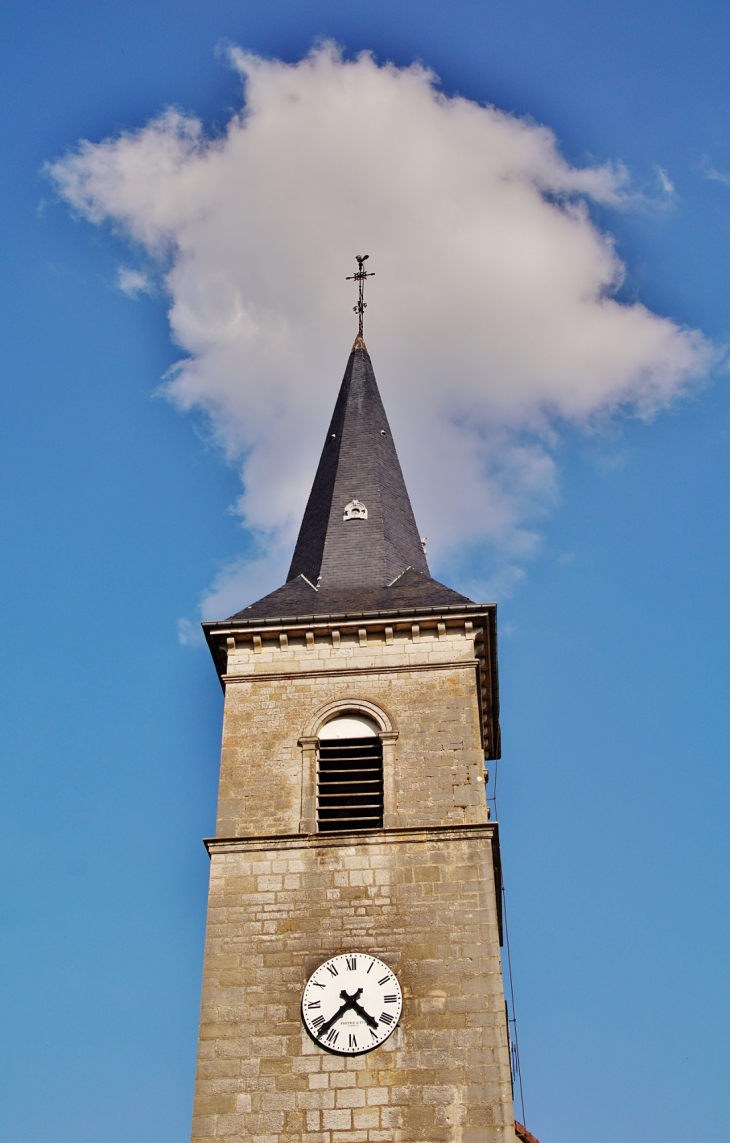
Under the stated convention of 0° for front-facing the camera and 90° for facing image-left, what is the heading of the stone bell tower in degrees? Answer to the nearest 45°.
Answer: approximately 0°
